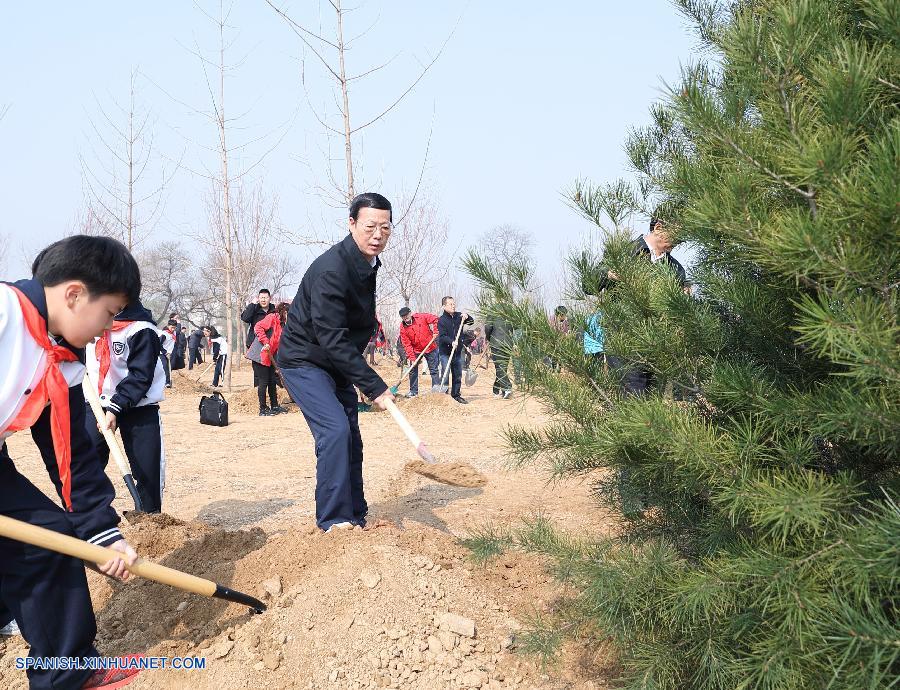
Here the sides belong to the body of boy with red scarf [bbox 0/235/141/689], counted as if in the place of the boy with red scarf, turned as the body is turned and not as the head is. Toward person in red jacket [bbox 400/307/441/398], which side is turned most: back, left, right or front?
left

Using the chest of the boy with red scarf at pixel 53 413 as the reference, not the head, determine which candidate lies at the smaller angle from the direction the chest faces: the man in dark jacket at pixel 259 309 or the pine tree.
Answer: the pine tree

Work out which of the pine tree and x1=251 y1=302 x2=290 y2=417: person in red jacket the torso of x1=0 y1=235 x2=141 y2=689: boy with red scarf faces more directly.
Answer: the pine tree

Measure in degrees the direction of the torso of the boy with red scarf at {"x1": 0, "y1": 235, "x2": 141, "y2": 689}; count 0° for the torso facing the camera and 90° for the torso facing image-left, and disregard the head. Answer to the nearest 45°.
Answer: approximately 315°

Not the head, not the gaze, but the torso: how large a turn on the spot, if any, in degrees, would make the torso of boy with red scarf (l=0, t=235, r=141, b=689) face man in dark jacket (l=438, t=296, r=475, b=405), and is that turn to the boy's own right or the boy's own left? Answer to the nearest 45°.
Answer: approximately 90° to the boy's own left

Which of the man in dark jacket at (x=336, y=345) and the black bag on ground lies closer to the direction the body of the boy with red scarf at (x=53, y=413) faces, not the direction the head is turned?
the man in dark jacket

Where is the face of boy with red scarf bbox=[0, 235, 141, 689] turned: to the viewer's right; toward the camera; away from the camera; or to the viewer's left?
to the viewer's right

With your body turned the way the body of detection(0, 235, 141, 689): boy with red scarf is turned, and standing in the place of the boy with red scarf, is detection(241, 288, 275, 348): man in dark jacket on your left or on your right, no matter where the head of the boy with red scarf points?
on your left

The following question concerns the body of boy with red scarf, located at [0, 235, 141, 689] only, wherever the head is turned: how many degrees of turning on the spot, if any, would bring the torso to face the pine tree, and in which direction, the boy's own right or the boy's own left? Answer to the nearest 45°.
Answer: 0° — they already face it
